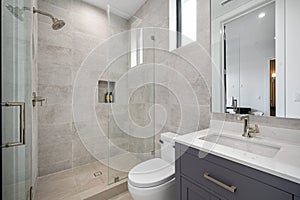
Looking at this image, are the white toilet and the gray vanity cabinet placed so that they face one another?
no

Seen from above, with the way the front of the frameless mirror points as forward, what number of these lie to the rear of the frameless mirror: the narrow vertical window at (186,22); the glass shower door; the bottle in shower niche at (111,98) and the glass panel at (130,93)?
0

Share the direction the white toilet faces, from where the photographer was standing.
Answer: facing the viewer and to the left of the viewer

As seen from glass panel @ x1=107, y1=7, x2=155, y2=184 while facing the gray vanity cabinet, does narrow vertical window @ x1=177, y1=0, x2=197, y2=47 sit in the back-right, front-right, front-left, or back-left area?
front-left

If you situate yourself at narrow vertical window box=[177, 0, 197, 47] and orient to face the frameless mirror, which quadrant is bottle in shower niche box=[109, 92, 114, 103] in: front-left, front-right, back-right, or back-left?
back-right

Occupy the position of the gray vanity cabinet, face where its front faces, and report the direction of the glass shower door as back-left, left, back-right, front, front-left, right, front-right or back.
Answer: front

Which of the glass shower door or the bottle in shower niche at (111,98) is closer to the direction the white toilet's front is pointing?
the glass shower door

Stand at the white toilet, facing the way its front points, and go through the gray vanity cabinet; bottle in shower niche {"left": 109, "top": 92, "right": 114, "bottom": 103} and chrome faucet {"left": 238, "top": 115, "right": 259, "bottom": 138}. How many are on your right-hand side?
1

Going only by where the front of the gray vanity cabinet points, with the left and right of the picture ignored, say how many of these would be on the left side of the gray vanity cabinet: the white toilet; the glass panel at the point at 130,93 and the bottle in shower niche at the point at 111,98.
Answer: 0

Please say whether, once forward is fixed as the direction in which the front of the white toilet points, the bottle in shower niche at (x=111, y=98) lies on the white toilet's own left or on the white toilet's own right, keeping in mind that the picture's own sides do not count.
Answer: on the white toilet's own right

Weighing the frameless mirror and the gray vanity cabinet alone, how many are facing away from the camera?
0

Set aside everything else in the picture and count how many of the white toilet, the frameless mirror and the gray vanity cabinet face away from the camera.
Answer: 0

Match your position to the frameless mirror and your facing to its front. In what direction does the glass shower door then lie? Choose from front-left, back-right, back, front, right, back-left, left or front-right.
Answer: front

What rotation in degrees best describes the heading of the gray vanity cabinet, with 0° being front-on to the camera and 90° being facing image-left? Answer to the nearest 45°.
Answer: approximately 45°

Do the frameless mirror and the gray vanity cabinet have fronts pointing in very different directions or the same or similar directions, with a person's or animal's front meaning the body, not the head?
same or similar directions

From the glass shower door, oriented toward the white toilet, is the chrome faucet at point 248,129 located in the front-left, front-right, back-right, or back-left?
front-right
